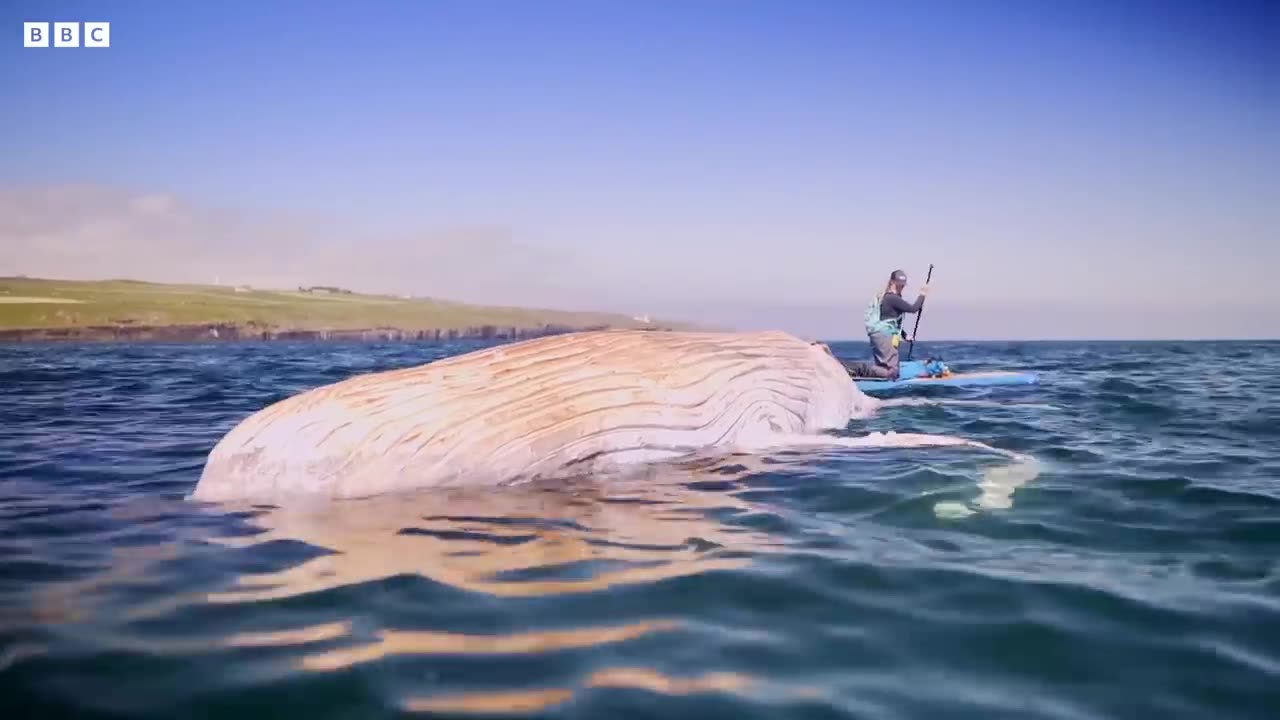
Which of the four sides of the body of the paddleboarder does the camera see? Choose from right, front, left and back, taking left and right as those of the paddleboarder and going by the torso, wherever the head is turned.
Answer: right

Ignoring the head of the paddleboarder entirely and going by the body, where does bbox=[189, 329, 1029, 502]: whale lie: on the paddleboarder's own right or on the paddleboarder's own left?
on the paddleboarder's own right

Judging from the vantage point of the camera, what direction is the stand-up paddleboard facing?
facing to the right of the viewer

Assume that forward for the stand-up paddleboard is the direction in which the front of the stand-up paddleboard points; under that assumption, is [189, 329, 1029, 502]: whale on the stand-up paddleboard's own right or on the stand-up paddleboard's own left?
on the stand-up paddleboard's own right
